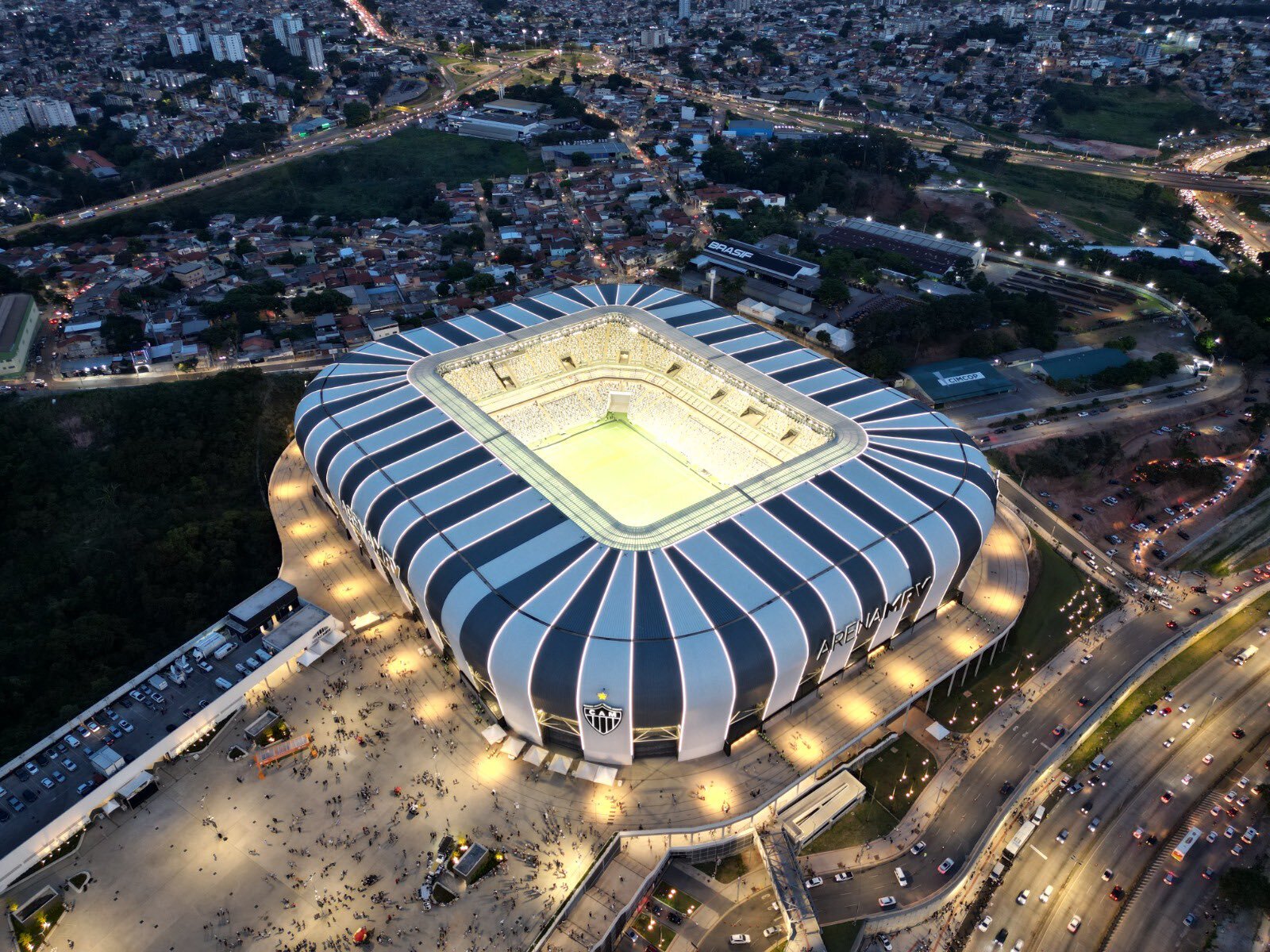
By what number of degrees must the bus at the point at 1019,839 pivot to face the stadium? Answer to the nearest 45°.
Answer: approximately 45° to its right

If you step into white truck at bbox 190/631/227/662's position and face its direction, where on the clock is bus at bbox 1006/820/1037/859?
The bus is roughly at 9 o'clock from the white truck.

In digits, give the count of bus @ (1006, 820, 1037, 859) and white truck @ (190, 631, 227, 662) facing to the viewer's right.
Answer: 0

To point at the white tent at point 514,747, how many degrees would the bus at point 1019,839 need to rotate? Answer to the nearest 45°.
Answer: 0° — it already faces it
